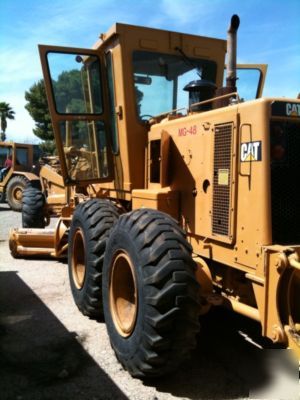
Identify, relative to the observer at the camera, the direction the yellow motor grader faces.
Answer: facing away from the viewer and to the left of the viewer

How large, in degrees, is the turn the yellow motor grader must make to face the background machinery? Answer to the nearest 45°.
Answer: approximately 45° to its right

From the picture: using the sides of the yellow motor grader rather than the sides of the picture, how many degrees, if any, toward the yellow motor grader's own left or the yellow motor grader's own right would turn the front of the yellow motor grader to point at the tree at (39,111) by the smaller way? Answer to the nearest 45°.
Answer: approximately 45° to the yellow motor grader's own right
